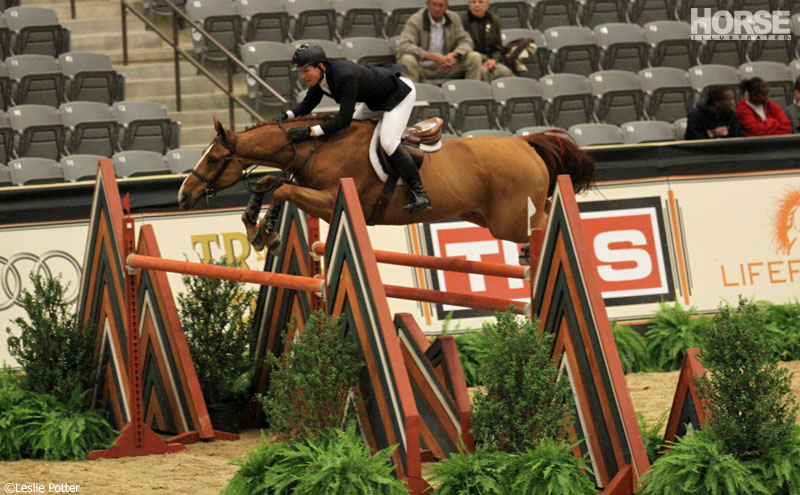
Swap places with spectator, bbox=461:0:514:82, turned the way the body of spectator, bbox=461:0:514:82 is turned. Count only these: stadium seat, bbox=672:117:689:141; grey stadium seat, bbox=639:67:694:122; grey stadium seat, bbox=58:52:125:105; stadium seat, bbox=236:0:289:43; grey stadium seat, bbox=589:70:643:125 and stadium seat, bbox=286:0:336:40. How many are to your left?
3

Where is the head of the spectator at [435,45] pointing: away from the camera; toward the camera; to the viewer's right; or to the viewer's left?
toward the camera

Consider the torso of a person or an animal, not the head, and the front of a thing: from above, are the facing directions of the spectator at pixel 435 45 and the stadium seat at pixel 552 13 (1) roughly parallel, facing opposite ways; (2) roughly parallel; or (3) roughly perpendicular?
roughly parallel

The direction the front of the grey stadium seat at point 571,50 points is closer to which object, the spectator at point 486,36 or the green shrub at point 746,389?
the green shrub

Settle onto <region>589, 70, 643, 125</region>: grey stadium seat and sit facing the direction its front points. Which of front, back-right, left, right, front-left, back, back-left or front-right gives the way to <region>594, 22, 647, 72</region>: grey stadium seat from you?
back

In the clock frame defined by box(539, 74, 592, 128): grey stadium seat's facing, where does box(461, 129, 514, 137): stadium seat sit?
The stadium seat is roughly at 1 o'clock from the grey stadium seat.

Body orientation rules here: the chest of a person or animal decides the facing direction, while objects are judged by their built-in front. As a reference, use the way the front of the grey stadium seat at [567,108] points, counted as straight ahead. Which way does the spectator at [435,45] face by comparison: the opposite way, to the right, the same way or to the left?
the same way

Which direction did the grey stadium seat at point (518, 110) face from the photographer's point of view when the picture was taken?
facing the viewer

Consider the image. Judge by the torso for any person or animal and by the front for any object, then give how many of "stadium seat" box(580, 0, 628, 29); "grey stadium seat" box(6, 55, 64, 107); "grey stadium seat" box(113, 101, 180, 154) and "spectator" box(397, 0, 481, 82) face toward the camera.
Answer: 4

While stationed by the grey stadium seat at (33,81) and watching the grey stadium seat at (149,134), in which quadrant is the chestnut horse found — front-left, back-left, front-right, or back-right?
front-right

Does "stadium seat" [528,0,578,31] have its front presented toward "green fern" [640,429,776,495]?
yes

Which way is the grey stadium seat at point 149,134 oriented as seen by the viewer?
toward the camera

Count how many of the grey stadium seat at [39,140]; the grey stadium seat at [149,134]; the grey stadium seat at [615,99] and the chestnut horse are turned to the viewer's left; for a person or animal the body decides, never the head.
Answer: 1

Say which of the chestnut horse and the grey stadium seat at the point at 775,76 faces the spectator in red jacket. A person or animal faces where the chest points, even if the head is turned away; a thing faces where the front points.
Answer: the grey stadium seat

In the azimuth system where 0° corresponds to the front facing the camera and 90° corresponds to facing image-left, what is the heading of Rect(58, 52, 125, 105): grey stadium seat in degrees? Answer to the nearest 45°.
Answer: approximately 0°

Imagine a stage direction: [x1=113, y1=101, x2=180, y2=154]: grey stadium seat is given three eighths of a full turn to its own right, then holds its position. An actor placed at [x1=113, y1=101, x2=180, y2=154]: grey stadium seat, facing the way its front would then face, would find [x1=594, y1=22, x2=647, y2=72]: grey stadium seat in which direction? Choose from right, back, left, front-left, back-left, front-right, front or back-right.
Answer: back-right

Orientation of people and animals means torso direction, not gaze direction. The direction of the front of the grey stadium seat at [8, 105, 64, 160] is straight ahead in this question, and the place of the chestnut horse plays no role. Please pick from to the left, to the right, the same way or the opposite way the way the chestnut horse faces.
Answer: to the right

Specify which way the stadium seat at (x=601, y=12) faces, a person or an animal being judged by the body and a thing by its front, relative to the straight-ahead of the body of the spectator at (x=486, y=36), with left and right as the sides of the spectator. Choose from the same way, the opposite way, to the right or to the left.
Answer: the same way

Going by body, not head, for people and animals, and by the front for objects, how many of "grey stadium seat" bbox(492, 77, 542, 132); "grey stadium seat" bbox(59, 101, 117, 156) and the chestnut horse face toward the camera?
2

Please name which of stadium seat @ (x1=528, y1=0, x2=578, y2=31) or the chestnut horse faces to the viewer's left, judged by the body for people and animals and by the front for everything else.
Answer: the chestnut horse

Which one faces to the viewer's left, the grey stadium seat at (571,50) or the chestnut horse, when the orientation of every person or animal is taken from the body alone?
the chestnut horse

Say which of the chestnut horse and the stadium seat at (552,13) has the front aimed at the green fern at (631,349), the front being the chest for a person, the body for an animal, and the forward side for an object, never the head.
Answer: the stadium seat

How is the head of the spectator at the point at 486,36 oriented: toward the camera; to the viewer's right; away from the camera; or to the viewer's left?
toward the camera

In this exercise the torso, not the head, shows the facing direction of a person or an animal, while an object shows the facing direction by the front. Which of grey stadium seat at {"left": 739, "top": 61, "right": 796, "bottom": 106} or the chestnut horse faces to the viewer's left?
the chestnut horse
